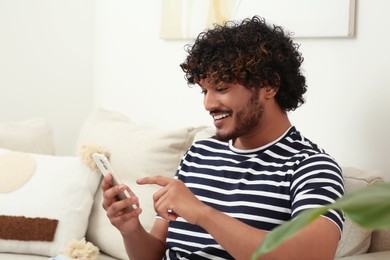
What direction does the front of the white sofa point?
toward the camera

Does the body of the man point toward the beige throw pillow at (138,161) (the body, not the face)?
no

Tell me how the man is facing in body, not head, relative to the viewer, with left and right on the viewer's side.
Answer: facing the viewer and to the left of the viewer

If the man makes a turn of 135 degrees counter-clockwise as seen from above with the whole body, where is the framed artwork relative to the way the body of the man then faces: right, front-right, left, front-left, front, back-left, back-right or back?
left
